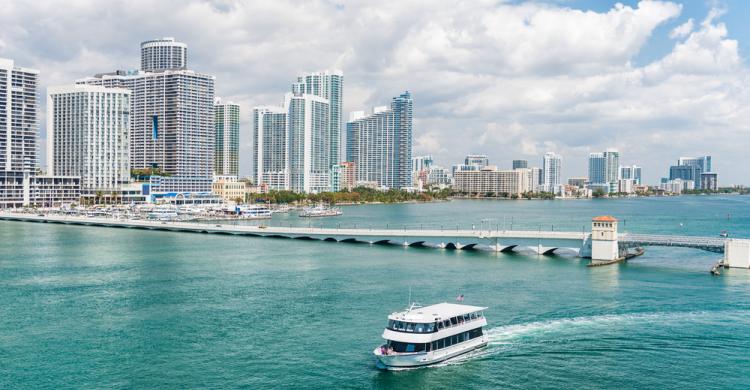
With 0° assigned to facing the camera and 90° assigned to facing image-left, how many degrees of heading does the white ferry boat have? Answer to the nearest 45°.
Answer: approximately 45°
